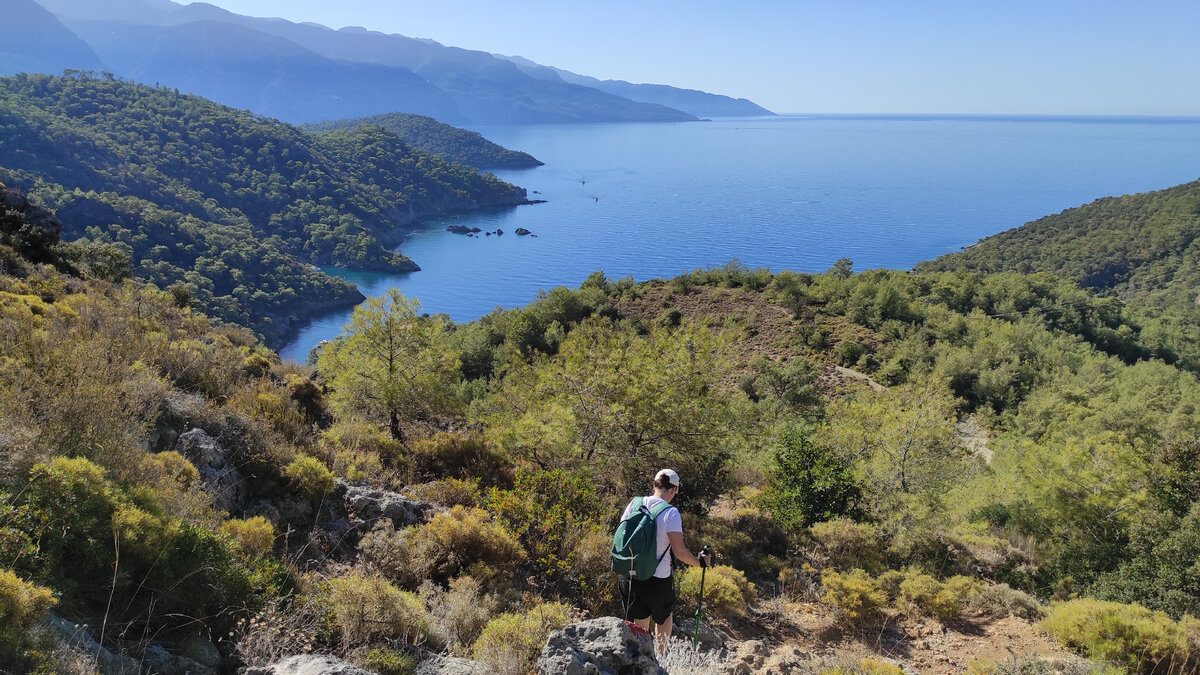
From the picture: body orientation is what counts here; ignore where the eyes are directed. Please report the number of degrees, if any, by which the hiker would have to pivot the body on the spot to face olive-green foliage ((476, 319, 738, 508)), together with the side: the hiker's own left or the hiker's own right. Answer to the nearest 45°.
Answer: approximately 45° to the hiker's own left

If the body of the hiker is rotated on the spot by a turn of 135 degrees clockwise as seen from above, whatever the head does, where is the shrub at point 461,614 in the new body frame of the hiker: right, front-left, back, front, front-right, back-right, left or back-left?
right

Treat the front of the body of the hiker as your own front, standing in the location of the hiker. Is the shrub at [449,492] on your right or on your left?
on your left

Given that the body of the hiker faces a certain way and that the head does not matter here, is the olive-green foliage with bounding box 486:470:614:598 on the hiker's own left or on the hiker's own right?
on the hiker's own left

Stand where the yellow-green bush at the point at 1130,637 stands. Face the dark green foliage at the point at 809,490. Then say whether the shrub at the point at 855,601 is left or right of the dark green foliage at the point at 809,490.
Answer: left

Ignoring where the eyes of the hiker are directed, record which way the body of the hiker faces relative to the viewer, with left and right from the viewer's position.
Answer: facing away from the viewer and to the right of the viewer
